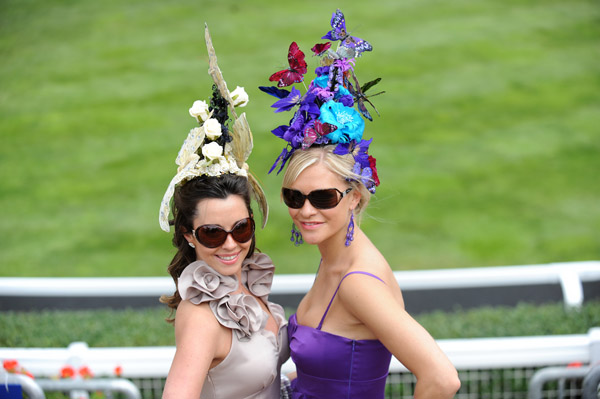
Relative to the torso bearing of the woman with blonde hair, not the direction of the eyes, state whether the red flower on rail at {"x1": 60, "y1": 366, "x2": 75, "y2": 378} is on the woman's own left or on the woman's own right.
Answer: on the woman's own right

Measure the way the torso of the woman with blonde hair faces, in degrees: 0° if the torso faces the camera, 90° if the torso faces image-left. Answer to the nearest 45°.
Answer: approximately 45°

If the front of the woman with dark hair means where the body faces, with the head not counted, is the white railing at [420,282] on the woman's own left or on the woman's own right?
on the woman's own left

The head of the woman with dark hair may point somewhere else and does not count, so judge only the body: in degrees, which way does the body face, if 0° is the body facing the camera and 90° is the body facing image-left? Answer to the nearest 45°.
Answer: approximately 315°
